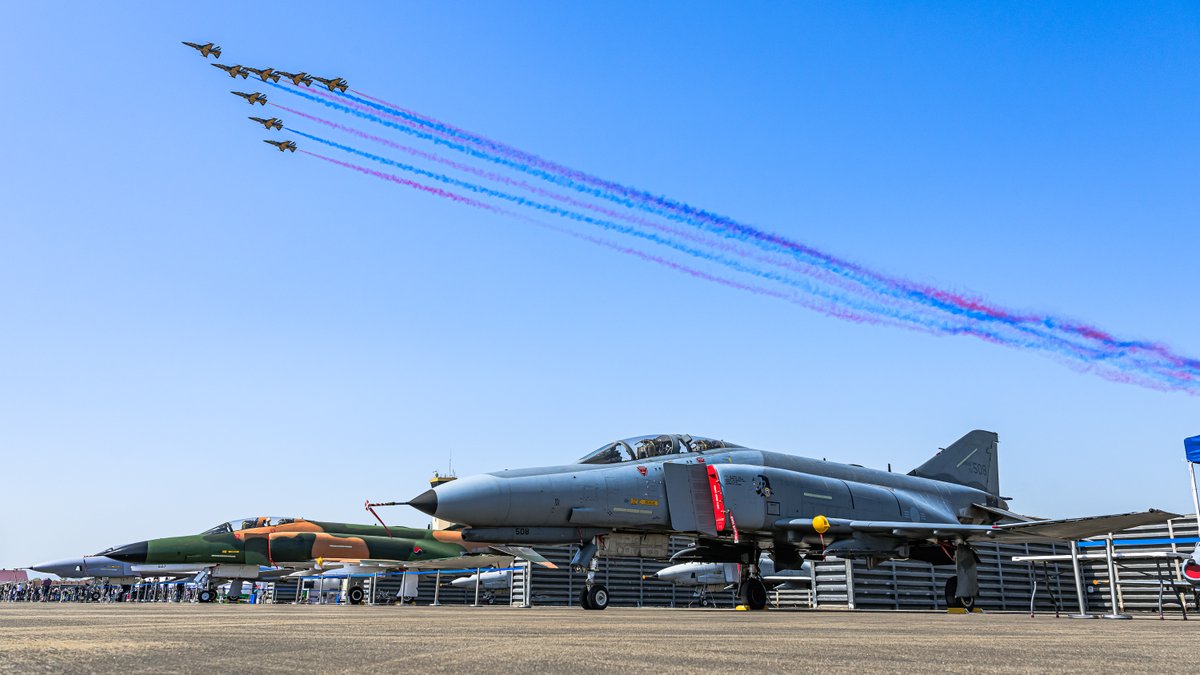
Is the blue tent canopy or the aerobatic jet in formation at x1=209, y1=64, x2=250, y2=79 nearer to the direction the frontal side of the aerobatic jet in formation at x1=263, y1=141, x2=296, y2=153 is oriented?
the aerobatic jet in formation

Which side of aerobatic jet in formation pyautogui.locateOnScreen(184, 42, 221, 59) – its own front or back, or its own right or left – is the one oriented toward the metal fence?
back

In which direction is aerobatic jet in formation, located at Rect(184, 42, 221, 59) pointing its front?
to the viewer's left

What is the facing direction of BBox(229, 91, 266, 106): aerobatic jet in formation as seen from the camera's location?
facing to the left of the viewer

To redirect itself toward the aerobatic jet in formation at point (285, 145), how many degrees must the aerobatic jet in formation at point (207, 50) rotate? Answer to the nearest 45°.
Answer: approximately 135° to its right

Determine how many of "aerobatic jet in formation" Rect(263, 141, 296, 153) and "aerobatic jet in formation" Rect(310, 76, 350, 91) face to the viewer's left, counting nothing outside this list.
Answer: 2

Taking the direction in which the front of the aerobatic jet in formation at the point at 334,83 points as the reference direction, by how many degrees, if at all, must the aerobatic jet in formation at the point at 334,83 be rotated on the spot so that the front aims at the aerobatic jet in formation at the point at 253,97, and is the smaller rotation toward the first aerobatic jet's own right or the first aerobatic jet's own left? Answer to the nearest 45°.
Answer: approximately 45° to the first aerobatic jet's own right

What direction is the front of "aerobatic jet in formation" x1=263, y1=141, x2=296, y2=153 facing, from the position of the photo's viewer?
facing to the left of the viewer
